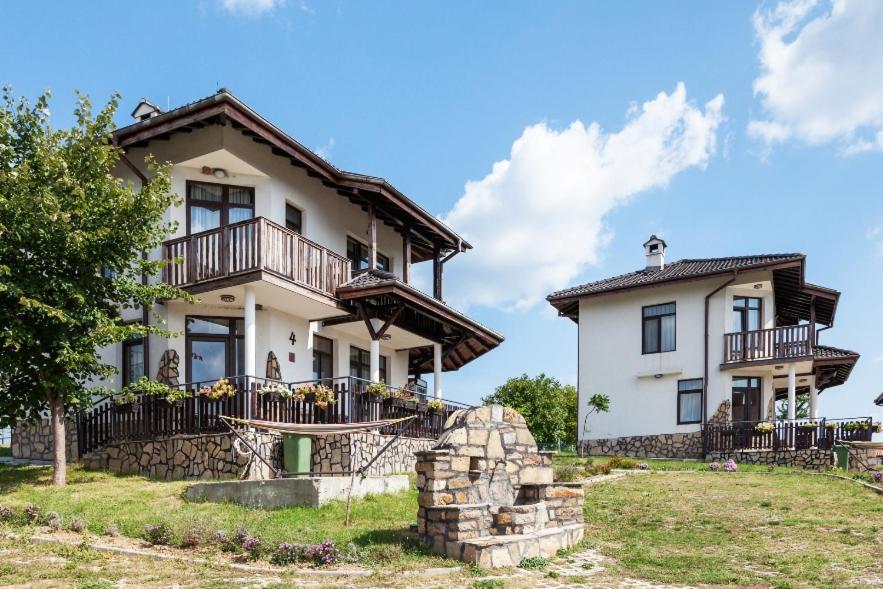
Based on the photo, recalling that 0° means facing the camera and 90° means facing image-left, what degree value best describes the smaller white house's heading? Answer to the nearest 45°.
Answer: approximately 315°

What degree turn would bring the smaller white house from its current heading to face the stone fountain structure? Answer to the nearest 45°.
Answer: approximately 45° to its right

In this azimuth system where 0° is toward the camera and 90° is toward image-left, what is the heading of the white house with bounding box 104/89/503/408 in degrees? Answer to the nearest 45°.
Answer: approximately 315°

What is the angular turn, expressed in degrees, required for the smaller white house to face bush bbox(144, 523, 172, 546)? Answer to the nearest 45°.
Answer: approximately 45° to its right

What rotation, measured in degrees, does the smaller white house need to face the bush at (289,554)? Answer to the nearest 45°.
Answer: approximately 45° to its right

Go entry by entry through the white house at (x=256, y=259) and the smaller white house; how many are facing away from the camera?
0
